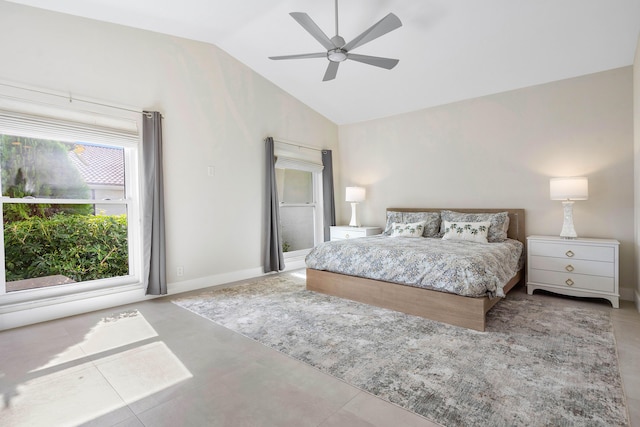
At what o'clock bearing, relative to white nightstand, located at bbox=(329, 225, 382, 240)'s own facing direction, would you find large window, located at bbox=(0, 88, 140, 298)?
The large window is roughly at 12 o'clock from the white nightstand.

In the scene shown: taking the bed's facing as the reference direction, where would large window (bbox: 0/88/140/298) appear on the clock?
The large window is roughly at 1 o'clock from the bed.

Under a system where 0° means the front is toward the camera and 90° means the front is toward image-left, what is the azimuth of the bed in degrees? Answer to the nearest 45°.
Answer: approximately 45°

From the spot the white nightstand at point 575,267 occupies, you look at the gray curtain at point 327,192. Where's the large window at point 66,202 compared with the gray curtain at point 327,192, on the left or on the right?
left

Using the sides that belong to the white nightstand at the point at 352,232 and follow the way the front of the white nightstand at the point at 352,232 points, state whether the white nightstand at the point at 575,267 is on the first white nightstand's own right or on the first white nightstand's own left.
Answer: on the first white nightstand's own left

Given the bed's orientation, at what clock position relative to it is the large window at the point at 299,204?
The large window is roughly at 3 o'clock from the bed.

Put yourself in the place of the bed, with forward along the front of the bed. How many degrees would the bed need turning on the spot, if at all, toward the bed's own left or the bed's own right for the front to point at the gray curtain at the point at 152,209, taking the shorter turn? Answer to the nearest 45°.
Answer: approximately 45° to the bed's own right
